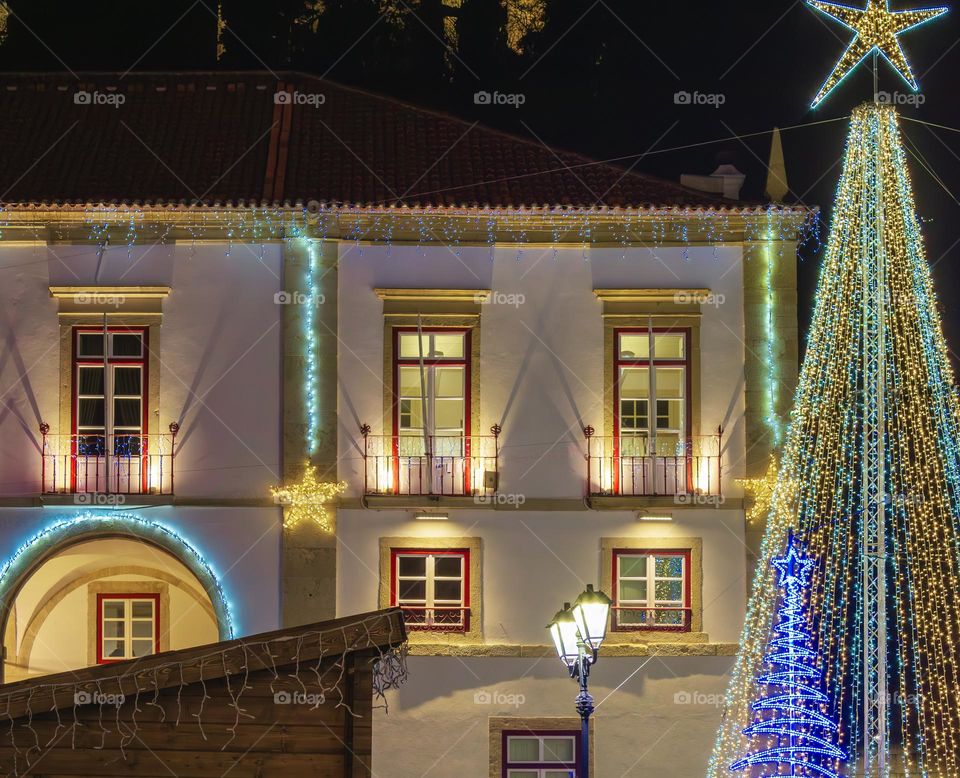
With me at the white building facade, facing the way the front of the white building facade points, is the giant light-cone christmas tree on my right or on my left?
on my left

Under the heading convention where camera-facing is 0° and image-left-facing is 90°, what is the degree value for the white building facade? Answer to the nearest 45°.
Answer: approximately 0°

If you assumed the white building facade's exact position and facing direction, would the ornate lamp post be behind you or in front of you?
in front

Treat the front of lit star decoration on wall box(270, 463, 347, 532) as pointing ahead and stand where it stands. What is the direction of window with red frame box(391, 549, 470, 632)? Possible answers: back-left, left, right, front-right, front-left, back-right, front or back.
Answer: left

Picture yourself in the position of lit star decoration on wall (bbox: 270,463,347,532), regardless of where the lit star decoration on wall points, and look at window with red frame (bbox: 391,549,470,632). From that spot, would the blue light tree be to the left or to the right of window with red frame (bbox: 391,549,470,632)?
right

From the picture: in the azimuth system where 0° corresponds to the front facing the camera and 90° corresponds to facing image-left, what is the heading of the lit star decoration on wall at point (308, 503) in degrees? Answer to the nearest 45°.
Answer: approximately 0°

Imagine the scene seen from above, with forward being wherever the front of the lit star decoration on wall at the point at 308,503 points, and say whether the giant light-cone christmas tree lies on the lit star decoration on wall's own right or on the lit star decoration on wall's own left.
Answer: on the lit star decoration on wall's own left

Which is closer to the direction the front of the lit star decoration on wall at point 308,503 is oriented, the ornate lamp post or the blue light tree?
the ornate lamp post

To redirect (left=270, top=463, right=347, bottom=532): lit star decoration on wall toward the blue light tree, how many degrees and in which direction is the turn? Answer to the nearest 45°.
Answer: approximately 45° to its left
